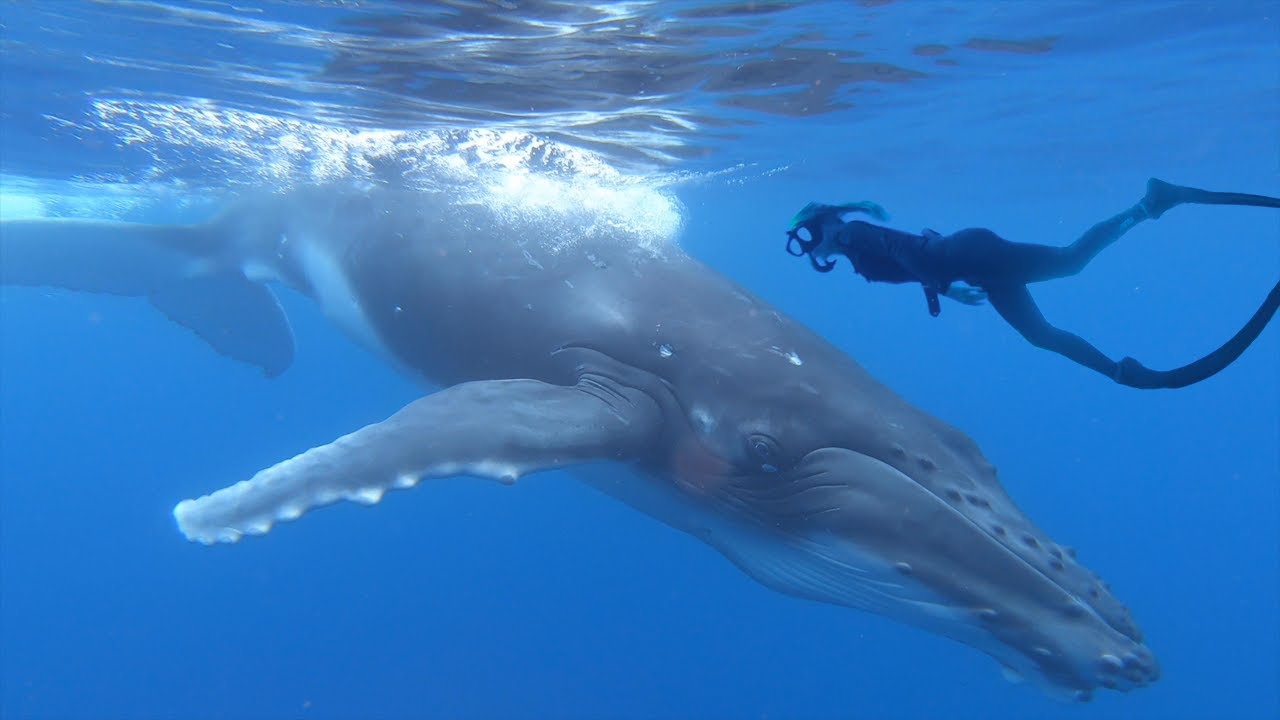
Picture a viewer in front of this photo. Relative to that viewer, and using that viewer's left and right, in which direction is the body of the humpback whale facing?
facing the viewer and to the right of the viewer
